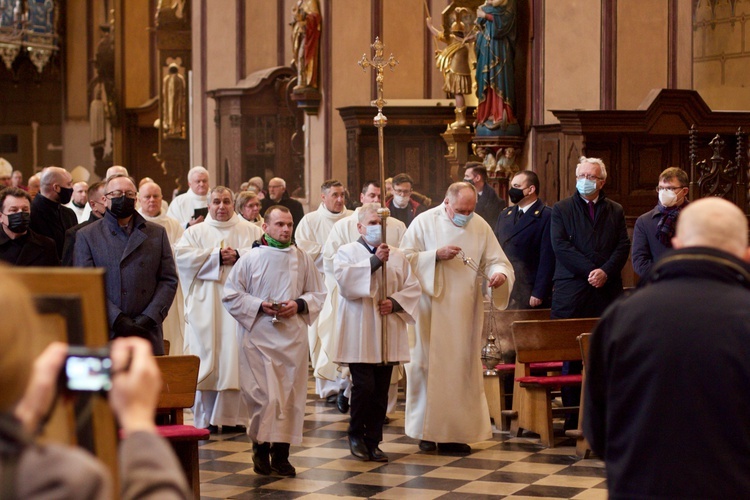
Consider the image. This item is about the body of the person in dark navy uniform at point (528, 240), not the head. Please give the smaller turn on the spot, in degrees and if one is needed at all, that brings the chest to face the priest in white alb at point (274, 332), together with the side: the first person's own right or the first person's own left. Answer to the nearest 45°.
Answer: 0° — they already face them

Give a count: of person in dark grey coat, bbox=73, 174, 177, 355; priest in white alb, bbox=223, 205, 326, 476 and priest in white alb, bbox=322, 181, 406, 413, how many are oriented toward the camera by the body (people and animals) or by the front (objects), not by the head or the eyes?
3

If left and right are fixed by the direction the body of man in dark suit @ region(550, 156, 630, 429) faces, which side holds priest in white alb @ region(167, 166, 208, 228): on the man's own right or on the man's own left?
on the man's own right

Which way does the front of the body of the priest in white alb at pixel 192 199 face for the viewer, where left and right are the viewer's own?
facing the viewer and to the right of the viewer

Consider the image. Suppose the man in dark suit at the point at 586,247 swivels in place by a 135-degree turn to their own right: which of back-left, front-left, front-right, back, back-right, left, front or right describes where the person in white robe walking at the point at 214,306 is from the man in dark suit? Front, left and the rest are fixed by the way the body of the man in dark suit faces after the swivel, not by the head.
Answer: front-left

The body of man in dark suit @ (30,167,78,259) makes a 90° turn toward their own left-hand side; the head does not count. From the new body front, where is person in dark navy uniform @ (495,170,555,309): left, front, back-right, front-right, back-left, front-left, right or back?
front-right

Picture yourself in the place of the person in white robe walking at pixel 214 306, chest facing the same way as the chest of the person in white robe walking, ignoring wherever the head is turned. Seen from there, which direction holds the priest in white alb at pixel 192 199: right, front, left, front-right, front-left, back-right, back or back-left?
back

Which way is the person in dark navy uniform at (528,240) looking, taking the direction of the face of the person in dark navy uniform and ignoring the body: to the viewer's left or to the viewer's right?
to the viewer's left

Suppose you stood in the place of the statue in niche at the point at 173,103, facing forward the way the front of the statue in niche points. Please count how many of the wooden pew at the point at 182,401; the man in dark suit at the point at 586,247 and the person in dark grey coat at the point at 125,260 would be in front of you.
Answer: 3
